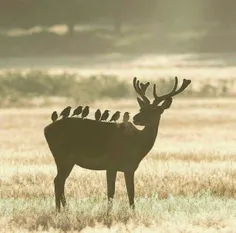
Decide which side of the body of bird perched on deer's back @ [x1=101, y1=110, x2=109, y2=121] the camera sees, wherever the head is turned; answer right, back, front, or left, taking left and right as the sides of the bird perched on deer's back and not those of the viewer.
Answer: right

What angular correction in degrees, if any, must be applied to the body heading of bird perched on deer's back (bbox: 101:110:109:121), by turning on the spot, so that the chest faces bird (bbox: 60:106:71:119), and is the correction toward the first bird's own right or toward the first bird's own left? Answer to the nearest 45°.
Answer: approximately 180°

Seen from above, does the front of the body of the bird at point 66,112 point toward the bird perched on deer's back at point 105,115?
yes

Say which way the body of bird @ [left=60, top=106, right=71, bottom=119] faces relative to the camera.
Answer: to the viewer's right

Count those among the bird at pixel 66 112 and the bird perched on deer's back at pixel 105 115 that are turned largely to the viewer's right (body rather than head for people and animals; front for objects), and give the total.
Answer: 2

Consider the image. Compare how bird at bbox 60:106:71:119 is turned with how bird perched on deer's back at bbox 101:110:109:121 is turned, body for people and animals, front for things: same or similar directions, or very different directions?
same or similar directions

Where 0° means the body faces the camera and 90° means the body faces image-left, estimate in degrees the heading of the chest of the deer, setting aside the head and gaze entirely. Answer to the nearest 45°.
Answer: approximately 270°
